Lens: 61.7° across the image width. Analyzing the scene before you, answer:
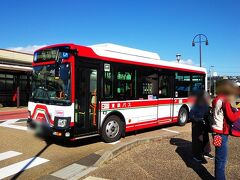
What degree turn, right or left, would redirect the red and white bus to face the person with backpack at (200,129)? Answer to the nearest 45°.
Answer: approximately 90° to its left

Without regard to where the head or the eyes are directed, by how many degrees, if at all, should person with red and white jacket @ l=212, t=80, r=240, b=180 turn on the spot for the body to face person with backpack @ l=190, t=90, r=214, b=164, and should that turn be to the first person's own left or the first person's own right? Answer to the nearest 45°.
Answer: approximately 90° to the first person's own left

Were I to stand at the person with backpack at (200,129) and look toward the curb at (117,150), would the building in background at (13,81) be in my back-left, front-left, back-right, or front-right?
front-right

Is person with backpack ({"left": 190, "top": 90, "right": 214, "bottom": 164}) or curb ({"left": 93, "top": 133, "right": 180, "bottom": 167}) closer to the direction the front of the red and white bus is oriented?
the curb

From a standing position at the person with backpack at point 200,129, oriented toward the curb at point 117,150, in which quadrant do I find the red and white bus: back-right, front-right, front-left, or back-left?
front-right

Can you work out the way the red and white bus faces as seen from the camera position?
facing the viewer and to the left of the viewer

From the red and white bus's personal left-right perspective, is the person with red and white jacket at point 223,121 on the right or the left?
on its left

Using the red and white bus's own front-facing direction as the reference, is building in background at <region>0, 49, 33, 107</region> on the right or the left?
on its right
